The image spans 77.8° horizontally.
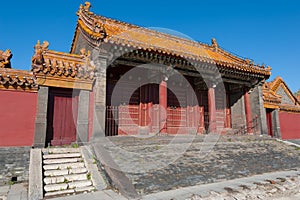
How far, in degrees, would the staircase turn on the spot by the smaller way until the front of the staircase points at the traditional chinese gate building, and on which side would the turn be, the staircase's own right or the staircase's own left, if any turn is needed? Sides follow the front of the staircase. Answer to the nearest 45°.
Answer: approximately 135° to the staircase's own left

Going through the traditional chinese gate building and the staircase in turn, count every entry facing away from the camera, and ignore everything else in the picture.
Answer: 0

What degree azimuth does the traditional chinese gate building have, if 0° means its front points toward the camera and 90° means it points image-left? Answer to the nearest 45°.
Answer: approximately 315°

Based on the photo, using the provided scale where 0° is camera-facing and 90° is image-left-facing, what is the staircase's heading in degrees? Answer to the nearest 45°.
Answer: approximately 0°
